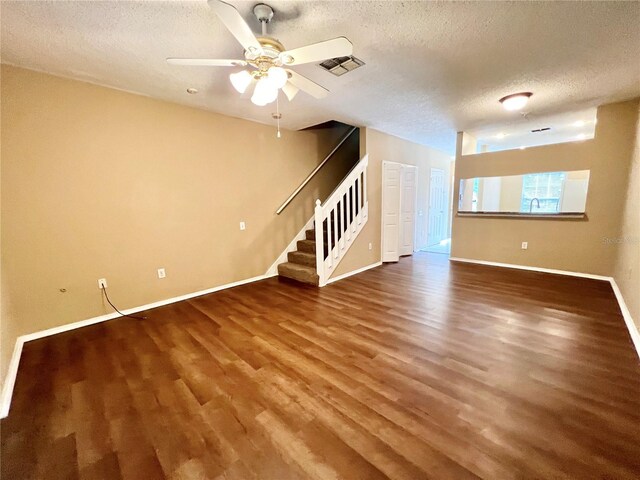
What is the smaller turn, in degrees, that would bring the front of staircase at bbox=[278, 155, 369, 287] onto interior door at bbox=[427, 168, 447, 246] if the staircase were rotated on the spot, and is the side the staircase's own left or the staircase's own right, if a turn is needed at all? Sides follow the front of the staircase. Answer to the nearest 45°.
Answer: approximately 180°

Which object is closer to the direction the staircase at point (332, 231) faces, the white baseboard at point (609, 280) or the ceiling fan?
the ceiling fan

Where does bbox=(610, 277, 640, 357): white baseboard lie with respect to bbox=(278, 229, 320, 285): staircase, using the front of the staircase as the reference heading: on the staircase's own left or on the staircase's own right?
on the staircase's own left

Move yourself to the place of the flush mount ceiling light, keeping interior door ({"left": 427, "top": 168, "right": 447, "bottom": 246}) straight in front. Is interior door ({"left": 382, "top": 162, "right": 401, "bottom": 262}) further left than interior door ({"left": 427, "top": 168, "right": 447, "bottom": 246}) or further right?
left

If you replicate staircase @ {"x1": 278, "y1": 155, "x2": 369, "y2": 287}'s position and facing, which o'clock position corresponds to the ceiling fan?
The ceiling fan is roughly at 11 o'clock from the staircase.

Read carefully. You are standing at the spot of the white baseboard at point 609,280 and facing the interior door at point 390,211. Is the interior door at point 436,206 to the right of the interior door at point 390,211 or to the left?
right

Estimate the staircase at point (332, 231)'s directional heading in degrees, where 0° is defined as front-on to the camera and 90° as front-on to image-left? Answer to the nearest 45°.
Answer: approximately 45°

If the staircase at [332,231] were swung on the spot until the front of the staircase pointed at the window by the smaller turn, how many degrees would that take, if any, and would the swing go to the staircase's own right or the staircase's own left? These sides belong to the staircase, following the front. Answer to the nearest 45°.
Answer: approximately 135° to the staircase's own left

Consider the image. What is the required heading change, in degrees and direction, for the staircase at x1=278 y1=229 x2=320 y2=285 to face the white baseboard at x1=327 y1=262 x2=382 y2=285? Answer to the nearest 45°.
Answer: approximately 135° to its left

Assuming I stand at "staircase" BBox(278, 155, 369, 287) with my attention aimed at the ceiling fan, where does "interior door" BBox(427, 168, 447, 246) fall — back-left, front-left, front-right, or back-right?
back-left

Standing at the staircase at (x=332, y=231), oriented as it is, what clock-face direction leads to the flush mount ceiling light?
The flush mount ceiling light is roughly at 8 o'clock from the staircase.

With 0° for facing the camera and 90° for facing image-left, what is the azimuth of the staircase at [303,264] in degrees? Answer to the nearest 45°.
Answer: approximately 45°

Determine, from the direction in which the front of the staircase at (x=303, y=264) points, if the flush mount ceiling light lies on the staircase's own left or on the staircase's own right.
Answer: on the staircase's own left

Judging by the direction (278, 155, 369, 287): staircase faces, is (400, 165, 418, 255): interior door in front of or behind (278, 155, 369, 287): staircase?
behind
